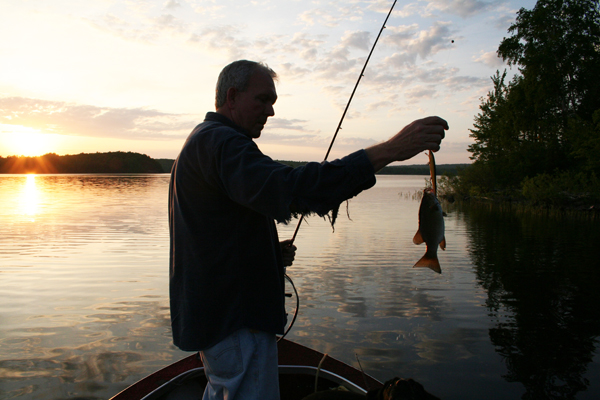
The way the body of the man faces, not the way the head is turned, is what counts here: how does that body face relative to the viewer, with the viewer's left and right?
facing to the right of the viewer
